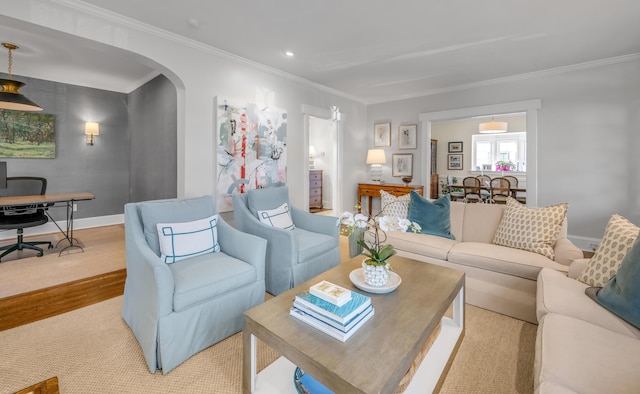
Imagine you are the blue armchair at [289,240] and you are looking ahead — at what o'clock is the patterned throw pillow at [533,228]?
The patterned throw pillow is roughly at 11 o'clock from the blue armchair.

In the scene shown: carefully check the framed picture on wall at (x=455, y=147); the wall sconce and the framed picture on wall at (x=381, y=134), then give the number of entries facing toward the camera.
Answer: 3

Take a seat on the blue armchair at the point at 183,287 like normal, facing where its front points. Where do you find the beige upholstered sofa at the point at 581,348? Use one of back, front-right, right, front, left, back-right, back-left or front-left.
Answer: front

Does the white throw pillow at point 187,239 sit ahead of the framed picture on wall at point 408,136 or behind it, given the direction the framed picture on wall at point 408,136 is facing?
ahead

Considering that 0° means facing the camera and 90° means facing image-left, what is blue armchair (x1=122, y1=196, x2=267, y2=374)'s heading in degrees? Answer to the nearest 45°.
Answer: approximately 315°

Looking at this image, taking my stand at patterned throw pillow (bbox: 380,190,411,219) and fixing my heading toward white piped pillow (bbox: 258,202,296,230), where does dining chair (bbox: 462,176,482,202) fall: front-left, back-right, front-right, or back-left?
back-right

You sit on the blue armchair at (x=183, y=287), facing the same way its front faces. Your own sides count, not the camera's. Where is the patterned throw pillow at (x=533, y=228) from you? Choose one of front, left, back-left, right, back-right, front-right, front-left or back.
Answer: front-left

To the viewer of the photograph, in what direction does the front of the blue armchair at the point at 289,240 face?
facing the viewer and to the right of the viewer

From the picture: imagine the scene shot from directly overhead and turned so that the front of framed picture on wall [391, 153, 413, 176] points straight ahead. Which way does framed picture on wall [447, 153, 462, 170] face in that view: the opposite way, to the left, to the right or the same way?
the same way

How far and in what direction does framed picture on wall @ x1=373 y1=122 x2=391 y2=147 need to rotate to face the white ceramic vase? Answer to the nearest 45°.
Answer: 0° — it already faces it

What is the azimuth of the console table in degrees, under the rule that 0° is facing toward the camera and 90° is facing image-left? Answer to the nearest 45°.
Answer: approximately 0°

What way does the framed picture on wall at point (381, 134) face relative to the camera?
toward the camera

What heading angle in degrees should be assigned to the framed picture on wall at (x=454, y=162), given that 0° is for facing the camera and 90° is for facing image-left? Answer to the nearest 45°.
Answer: approximately 0°

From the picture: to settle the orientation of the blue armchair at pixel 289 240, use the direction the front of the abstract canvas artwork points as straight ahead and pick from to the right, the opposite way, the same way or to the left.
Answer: the same way

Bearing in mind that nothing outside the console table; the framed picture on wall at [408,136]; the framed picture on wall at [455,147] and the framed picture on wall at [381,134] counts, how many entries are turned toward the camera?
4

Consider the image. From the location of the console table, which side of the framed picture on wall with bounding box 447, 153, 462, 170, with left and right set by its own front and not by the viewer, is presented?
front

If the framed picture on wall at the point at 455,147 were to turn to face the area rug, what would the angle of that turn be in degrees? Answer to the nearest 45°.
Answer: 0° — it already faces it

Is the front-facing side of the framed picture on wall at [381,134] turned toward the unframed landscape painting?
no

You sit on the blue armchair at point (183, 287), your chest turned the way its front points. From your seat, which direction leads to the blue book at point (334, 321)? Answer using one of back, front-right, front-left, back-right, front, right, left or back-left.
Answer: front

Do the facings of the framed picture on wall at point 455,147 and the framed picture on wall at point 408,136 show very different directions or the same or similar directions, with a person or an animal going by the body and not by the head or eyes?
same or similar directions

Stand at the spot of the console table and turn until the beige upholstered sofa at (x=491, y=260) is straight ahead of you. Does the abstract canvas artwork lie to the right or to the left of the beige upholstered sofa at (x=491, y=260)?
right

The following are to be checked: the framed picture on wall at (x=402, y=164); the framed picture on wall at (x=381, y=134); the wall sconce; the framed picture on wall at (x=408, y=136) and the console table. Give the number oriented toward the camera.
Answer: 5

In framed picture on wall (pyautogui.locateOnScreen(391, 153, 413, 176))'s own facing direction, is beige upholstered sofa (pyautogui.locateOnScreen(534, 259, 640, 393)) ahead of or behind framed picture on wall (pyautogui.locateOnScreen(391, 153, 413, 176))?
ahead
